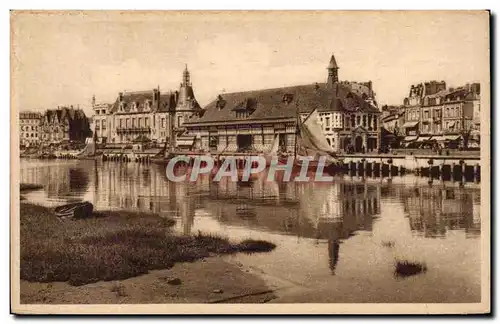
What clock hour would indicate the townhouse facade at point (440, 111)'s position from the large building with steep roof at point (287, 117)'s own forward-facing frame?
The townhouse facade is roughly at 9 o'clock from the large building with steep roof.

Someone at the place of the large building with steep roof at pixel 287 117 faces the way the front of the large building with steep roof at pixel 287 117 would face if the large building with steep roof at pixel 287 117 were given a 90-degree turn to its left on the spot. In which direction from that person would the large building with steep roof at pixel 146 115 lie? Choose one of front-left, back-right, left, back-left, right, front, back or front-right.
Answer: back

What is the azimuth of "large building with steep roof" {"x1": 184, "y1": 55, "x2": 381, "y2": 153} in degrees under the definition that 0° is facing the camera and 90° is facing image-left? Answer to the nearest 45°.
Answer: approximately 0°

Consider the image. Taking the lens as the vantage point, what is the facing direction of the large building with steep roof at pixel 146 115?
facing the viewer

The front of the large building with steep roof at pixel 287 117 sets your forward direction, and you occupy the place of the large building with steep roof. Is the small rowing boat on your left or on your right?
on your right
